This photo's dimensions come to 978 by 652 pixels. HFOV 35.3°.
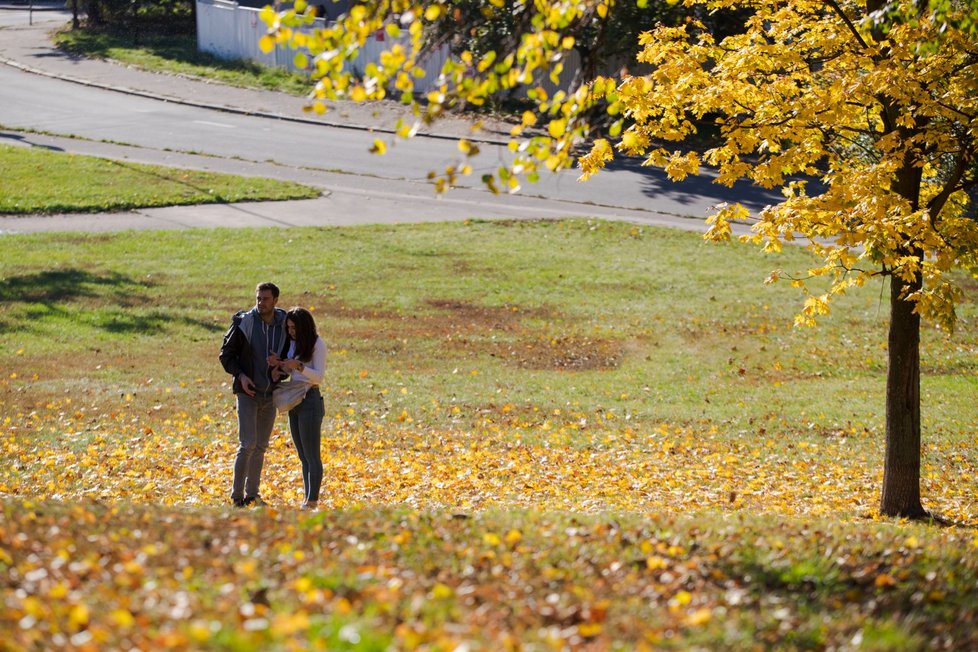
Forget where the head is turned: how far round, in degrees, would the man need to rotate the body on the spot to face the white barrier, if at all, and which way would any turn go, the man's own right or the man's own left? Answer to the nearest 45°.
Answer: approximately 135° to the man's own left

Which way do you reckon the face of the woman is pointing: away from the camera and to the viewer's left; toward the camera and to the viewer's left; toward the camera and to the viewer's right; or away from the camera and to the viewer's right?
toward the camera and to the viewer's left

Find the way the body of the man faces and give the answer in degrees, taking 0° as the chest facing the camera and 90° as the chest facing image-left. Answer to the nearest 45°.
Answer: approximately 315°

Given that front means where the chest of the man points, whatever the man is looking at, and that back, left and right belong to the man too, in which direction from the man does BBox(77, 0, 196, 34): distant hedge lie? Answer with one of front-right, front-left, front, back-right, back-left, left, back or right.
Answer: back-left
